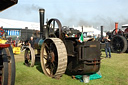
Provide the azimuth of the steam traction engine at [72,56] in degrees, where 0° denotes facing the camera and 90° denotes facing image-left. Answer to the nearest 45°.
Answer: approximately 135°
